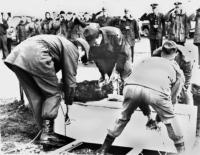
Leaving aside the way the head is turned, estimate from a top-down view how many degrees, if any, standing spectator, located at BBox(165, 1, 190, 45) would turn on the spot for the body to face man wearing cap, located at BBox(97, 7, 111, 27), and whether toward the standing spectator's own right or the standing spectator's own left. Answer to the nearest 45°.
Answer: approximately 135° to the standing spectator's own right

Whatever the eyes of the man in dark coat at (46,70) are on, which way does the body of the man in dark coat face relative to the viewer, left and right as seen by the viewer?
facing to the right of the viewer

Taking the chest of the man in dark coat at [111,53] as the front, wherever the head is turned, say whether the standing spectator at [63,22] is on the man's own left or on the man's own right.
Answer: on the man's own right

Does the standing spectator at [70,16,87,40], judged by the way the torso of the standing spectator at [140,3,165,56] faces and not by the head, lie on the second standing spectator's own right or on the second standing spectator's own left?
on the second standing spectator's own right

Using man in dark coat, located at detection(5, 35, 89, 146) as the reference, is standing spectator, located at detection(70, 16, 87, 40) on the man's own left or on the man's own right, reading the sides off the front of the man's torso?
on the man's own left

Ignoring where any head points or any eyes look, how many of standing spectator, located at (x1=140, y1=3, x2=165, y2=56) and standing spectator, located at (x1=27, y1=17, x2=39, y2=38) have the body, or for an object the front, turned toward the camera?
2

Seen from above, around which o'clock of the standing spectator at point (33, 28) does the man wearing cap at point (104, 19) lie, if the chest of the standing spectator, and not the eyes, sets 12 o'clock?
The man wearing cap is roughly at 9 o'clock from the standing spectator.

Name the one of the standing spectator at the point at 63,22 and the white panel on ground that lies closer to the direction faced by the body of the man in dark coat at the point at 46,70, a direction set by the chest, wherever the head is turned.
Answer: the white panel on ground

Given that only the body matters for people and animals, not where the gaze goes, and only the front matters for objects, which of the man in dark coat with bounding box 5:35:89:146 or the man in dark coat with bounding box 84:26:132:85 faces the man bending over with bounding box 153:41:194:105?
the man in dark coat with bounding box 5:35:89:146

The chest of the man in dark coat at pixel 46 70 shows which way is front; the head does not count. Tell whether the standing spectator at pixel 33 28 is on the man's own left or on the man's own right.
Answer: on the man's own left
